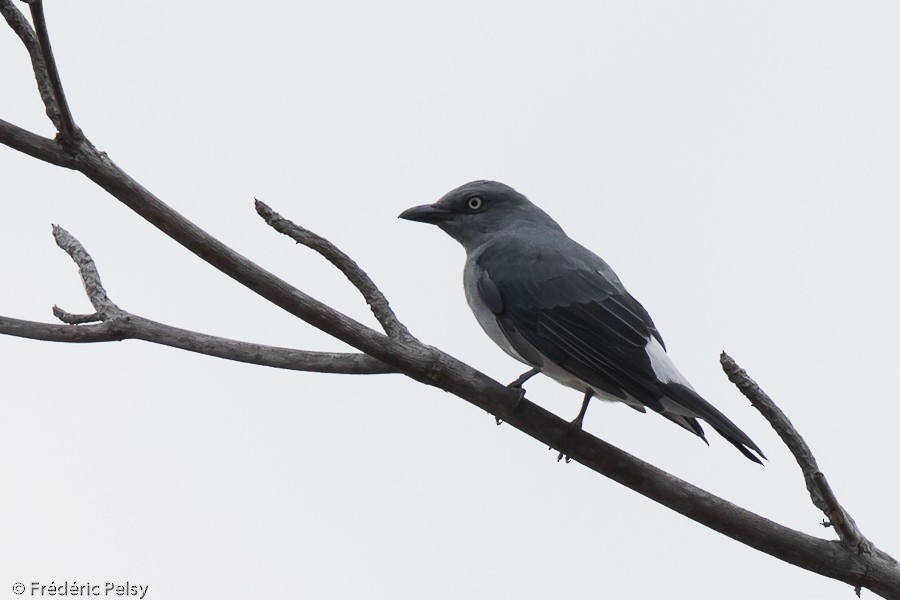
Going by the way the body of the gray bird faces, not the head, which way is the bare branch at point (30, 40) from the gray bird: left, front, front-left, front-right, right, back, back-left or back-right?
front-left

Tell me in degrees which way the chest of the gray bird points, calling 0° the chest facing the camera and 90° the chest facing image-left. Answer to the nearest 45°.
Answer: approximately 90°

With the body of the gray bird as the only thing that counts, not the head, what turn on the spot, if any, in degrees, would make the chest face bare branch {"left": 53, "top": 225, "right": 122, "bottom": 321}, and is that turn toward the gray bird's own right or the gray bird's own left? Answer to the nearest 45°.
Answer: approximately 45° to the gray bird's own left

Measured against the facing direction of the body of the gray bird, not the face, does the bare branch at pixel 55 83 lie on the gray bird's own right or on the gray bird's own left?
on the gray bird's own left

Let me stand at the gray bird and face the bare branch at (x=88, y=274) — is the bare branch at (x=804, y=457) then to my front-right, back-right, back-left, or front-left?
back-left

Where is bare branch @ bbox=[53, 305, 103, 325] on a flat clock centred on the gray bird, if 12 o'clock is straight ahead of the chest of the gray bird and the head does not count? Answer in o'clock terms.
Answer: The bare branch is roughly at 11 o'clock from the gray bird.
